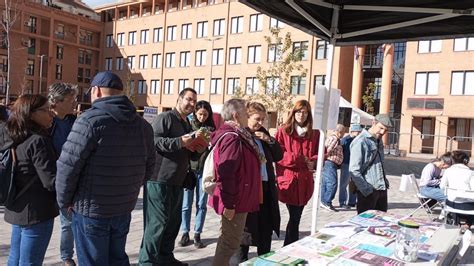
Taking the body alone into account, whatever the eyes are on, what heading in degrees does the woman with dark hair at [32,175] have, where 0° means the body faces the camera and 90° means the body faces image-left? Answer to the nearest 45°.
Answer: approximately 270°

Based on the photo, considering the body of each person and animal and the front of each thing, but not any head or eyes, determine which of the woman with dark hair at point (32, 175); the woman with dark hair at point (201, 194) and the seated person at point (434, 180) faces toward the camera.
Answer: the woman with dark hair at point (201, 194)

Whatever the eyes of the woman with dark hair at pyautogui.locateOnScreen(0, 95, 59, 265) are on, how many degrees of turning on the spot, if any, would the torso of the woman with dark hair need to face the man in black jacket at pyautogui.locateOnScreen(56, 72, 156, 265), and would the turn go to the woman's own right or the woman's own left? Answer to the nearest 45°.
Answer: approximately 45° to the woman's own right

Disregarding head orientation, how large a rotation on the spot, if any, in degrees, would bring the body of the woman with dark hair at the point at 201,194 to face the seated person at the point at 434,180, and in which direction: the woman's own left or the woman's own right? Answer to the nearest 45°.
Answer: approximately 135° to the woman's own left

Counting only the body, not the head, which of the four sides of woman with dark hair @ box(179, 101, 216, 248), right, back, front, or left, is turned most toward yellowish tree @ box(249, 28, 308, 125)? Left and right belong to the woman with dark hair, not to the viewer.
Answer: back
